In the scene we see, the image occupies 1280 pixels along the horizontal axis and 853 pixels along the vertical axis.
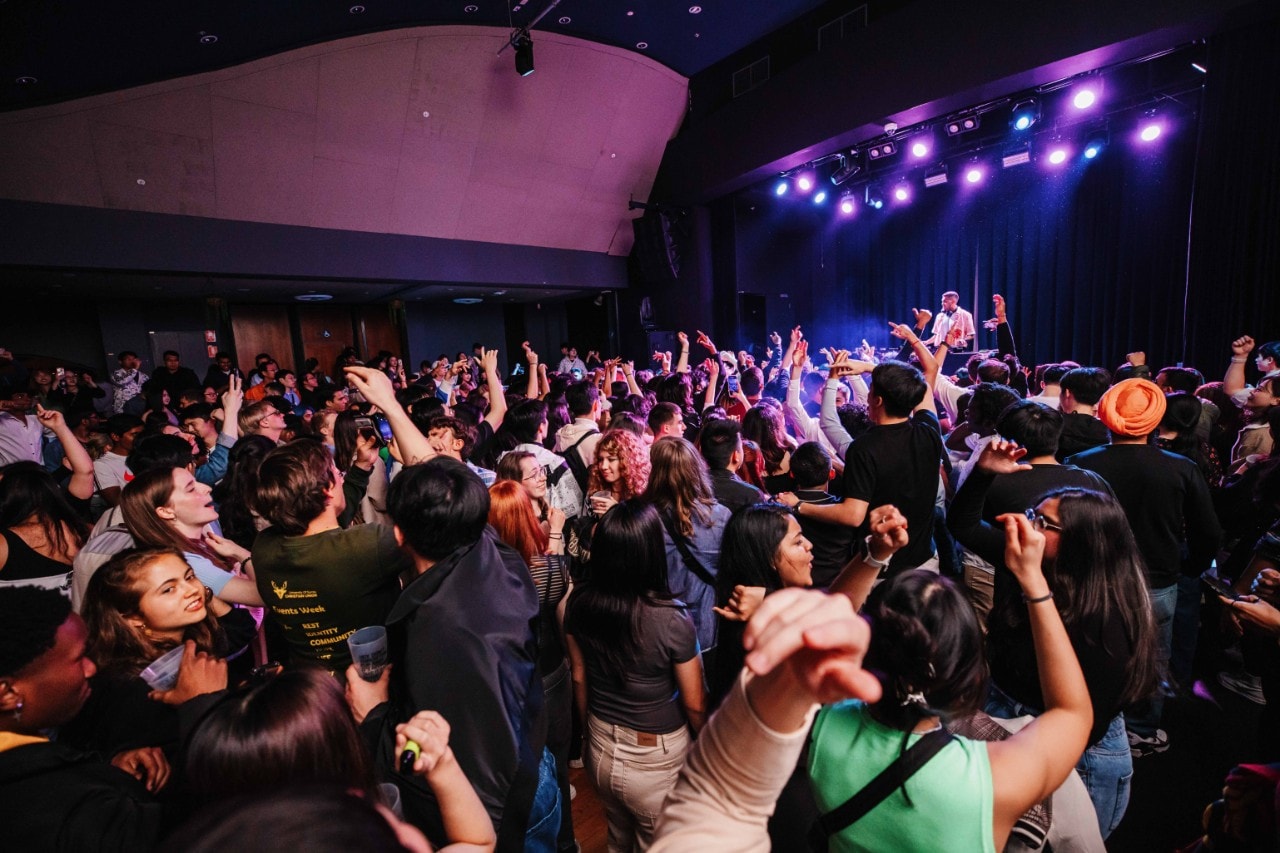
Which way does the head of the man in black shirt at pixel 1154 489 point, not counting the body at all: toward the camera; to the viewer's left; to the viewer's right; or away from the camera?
away from the camera

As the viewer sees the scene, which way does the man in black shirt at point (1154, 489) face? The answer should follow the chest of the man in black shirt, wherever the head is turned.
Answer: away from the camera

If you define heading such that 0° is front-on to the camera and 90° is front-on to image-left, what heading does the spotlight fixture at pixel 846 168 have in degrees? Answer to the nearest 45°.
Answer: approximately 45°

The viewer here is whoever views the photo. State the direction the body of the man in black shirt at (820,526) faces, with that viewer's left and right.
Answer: facing away from the viewer

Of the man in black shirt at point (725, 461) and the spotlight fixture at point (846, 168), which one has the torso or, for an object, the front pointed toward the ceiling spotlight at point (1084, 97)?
the man in black shirt

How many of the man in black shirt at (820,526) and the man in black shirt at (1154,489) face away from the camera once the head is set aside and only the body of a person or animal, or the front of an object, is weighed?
2

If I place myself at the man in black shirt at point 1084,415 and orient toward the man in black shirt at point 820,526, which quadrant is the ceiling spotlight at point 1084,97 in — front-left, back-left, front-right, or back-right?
back-right

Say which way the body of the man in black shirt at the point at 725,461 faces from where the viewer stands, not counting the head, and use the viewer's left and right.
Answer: facing away from the viewer and to the right of the viewer

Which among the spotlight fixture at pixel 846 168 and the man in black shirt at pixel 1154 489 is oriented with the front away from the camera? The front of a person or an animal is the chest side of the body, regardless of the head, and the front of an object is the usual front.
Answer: the man in black shirt

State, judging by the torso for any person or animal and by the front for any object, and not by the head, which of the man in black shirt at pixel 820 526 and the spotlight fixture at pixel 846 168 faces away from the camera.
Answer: the man in black shirt

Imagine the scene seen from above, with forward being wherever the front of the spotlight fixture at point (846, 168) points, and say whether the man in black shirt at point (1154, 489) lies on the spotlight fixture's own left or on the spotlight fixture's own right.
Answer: on the spotlight fixture's own left

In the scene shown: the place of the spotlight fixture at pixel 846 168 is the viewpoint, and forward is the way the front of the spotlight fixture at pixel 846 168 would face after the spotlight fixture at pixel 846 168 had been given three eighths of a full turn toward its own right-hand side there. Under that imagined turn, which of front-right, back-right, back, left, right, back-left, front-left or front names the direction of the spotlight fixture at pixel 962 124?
back-right
